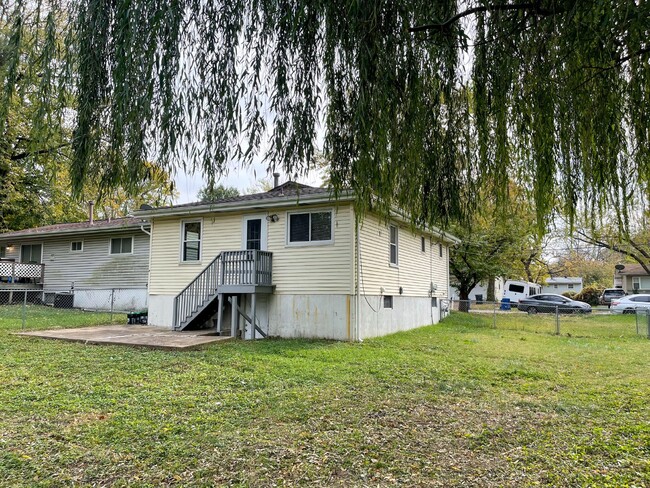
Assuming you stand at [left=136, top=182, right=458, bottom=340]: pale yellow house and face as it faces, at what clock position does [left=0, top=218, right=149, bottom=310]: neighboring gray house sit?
The neighboring gray house is roughly at 9 o'clock from the pale yellow house.

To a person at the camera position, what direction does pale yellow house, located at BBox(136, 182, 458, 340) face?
facing away from the viewer and to the right of the viewer

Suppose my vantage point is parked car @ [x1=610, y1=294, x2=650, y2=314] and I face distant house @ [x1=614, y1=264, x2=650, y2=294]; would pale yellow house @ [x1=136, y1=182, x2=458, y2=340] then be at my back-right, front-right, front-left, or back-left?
back-left

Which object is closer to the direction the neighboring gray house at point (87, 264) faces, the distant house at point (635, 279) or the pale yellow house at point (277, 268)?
the distant house

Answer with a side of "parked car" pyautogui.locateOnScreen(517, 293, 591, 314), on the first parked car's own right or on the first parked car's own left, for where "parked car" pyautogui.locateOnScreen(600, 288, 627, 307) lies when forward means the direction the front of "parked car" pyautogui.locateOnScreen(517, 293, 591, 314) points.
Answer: on the first parked car's own left

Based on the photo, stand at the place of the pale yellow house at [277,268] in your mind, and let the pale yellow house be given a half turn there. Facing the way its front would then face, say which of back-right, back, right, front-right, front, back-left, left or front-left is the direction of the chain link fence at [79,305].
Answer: right

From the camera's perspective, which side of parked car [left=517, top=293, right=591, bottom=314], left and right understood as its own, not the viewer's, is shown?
right

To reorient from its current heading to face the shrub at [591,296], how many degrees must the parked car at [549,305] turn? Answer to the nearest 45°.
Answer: approximately 90° to its left

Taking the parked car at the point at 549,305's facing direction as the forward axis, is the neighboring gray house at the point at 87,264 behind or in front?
behind

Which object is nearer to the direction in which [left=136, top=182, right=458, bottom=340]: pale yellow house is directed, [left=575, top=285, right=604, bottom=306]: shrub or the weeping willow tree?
the shrub
